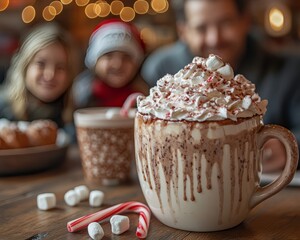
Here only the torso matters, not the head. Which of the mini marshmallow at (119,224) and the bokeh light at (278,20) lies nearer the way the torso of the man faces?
the mini marshmallow

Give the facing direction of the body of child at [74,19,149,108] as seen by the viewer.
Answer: toward the camera

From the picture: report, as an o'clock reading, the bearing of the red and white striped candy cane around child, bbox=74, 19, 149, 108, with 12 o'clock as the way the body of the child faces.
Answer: The red and white striped candy cane is roughly at 12 o'clock from the child.

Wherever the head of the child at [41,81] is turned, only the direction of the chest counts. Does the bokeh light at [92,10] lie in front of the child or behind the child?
behind

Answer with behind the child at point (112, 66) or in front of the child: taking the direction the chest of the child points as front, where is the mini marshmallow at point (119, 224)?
in front

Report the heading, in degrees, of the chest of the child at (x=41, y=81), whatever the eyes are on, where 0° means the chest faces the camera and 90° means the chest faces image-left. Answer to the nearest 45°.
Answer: approximately 0°

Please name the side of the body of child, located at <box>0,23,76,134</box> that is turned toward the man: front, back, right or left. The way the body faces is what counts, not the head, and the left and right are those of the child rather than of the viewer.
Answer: left

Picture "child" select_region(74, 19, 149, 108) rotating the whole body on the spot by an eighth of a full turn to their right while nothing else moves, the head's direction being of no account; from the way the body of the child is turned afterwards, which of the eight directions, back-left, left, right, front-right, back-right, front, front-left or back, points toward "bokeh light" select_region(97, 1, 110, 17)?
back-right

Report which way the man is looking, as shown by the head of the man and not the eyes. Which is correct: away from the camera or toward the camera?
toward the camera

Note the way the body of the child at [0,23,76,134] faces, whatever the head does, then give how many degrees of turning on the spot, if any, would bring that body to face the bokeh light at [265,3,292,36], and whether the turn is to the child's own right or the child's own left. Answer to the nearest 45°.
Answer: approximately 135° to the child's own left

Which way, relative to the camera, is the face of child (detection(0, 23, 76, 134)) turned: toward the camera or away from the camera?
toward the camera

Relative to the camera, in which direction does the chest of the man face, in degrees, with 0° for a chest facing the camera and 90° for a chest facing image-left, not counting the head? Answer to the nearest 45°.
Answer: approximately 0°

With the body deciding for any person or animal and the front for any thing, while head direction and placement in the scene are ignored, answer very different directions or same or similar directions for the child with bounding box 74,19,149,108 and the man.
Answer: same or similar directions

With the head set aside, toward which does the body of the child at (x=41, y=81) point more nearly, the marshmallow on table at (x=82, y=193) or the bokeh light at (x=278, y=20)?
the marshmallow on table

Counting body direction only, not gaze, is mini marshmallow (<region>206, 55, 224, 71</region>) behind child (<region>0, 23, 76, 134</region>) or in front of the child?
in front

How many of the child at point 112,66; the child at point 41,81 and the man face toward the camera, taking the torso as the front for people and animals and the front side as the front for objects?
3

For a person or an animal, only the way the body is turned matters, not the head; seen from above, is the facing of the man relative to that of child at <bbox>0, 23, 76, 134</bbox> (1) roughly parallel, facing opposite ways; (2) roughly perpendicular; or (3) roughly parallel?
roughly parallel

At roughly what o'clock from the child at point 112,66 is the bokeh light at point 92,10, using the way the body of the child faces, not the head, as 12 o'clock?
The bokeh light is roughly at 6 o'clock from the child.

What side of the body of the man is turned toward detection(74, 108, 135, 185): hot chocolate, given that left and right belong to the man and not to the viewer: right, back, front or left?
front
